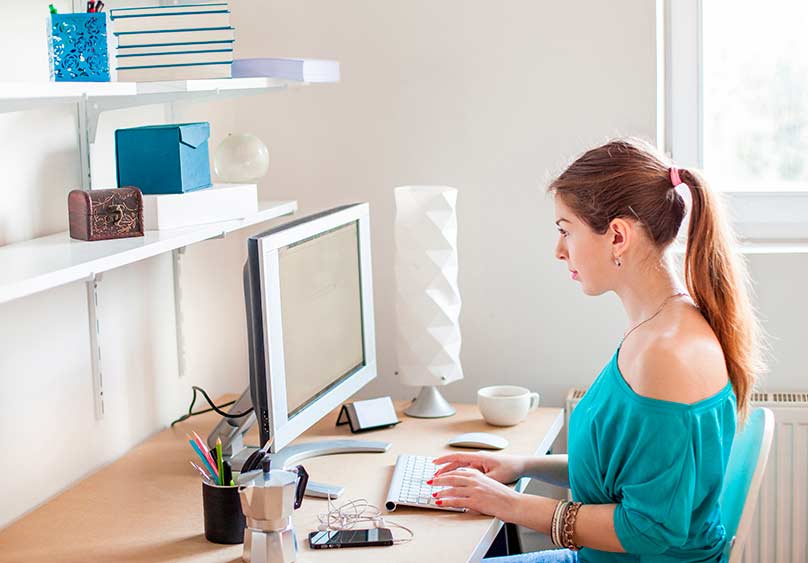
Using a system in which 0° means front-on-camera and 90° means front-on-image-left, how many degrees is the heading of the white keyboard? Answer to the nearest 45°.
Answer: approximately 270°

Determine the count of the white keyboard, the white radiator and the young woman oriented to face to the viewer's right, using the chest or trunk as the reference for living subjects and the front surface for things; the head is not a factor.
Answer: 1

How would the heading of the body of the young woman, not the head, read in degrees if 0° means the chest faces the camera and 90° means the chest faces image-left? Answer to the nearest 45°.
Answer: approximately 90°

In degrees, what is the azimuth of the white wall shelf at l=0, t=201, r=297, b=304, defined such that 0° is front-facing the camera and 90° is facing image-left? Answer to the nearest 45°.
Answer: approximately 315°

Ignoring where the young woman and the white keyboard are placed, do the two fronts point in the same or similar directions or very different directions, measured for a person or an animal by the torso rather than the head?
very different directions

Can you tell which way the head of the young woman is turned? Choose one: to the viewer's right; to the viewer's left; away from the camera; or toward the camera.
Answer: to the viewer's left

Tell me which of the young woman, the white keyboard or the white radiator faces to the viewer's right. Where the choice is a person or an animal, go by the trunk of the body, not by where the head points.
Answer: the white keyboard
